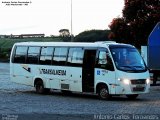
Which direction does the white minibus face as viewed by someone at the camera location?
facing the viewer and to the right of the viewer
